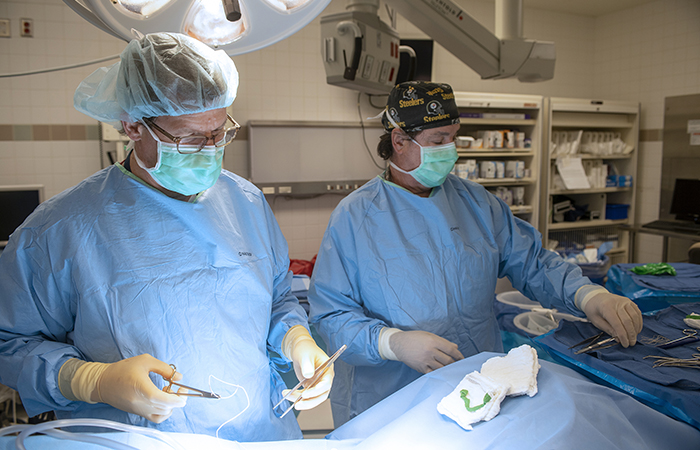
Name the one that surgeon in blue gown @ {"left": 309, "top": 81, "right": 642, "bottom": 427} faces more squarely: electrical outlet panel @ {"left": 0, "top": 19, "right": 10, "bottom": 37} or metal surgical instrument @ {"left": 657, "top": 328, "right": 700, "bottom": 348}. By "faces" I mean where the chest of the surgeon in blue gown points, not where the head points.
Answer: the metal surgical instrument

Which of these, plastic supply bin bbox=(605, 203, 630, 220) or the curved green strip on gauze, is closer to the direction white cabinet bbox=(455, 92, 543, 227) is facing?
the curved green strip on gauze

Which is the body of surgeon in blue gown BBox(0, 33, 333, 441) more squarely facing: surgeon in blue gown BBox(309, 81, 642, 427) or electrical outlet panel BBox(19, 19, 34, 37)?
the surgeon in blue gown

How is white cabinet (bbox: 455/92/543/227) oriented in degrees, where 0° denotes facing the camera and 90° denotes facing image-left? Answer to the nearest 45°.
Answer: approximately 0°

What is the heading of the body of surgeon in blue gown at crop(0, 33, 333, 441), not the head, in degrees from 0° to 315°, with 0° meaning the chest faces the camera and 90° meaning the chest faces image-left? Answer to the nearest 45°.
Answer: approximately 315°

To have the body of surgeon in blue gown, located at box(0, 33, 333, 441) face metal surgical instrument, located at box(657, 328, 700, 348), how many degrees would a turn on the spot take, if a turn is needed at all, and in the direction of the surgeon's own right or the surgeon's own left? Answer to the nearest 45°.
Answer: approximately 45° to the surgeon's own left
